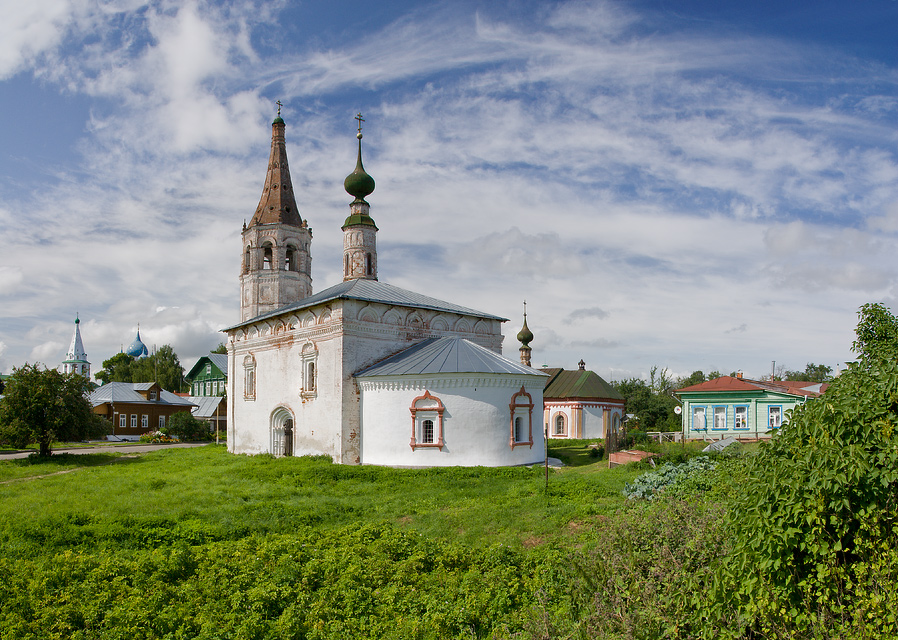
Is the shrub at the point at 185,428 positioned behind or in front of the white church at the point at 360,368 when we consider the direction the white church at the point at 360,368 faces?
in front

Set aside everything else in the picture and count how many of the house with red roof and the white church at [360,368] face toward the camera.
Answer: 1

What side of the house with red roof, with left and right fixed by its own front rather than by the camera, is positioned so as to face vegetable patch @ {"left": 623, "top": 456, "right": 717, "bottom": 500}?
front

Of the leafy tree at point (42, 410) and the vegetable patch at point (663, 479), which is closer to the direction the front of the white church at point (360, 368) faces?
the leafy tree

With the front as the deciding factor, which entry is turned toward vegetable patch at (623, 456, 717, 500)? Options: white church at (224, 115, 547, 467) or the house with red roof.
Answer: the house with red roof

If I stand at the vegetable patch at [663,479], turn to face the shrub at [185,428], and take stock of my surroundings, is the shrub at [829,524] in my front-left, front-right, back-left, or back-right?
back-left
